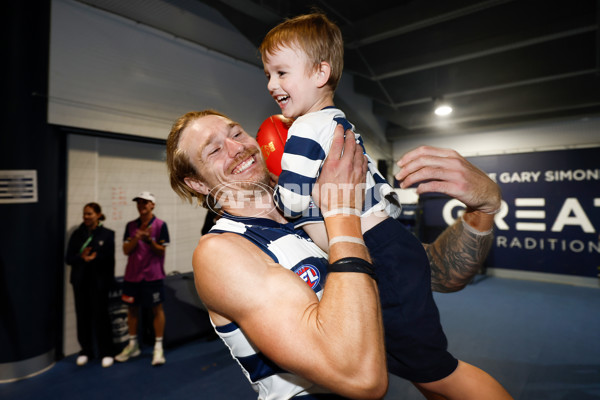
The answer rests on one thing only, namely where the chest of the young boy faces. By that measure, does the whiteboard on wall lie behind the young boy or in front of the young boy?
in front

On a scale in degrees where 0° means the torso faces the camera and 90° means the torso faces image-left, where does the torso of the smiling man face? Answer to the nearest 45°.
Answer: approximately 315°

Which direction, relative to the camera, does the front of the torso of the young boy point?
to the viewer's left

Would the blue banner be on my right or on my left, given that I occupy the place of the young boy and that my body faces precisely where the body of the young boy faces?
on my right

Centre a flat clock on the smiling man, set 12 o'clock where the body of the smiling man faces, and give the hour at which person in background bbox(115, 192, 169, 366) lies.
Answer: The person in background is roughly at 6 o'clock from the smiling man.

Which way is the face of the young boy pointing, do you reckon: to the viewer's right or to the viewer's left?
to the viewer's left

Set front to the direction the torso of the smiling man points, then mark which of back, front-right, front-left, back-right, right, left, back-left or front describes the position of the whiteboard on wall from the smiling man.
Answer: back

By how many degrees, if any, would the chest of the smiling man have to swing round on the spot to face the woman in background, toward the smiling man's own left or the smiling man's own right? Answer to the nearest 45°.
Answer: approximately 180°

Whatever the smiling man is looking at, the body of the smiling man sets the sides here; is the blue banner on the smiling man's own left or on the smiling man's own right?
on the smiling man's own left

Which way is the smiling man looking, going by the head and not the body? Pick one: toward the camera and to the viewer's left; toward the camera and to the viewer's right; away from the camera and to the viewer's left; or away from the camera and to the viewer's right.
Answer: toward the camera and to the viewer's right

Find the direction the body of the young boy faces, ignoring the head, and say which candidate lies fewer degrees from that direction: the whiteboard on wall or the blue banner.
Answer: the whiteboard on wall
